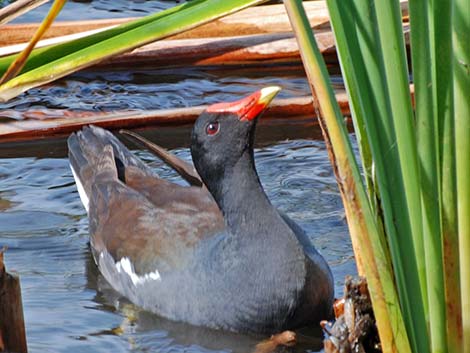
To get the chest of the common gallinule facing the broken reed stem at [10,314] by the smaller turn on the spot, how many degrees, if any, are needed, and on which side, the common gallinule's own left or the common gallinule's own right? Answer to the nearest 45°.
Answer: approximately 90° to the common gallinule's own right

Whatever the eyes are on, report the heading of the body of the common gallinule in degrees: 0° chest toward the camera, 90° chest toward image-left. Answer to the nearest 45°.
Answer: approximately 315°
